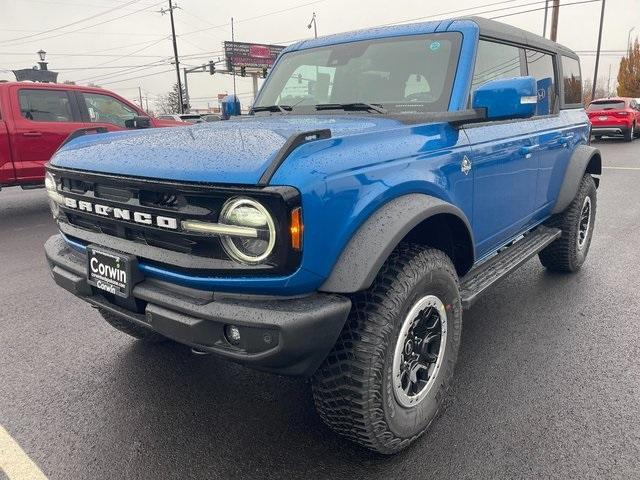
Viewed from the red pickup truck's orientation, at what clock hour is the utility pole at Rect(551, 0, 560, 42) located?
The utility pole is roughly at 11 o'clock from the red pickup truck.

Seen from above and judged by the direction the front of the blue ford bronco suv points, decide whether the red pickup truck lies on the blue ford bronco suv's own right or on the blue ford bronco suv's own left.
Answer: on the blue ford bronco suv's own right

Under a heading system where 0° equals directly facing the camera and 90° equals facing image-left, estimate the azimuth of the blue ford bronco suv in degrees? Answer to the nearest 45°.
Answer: approximately 45°

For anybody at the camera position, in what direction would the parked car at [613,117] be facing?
facing away from the viewer and to the right of the viewer

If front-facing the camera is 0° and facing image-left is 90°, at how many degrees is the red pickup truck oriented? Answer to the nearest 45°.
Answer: approximately 270°

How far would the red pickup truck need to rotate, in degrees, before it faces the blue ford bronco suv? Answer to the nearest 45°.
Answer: approximately 90° to its right

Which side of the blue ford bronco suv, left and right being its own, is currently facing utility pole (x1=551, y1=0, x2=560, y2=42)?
back

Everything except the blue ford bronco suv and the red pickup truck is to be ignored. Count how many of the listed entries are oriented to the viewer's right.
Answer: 1
